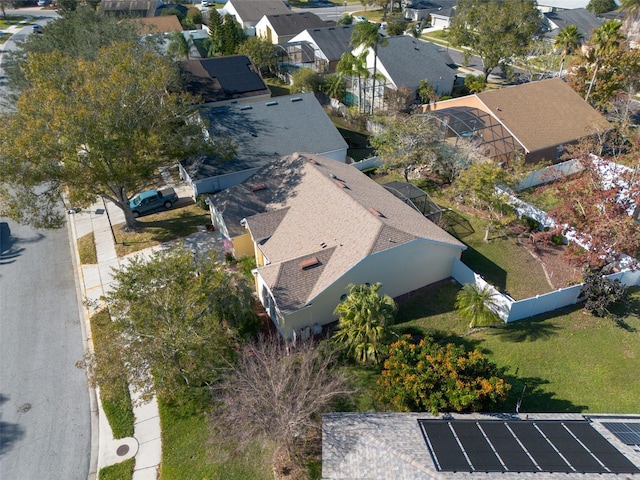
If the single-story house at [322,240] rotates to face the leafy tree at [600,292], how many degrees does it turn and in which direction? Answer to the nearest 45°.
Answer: approximately 135° to its left

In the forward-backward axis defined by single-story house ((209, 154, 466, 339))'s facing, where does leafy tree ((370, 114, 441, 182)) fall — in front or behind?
behind

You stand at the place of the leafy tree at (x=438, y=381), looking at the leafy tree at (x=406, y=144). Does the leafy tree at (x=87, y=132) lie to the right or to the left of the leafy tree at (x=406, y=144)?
left

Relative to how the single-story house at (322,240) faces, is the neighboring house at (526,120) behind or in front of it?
behind

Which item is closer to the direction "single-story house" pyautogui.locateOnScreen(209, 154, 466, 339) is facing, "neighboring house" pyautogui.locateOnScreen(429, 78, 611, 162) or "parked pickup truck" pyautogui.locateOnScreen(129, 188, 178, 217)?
the parked pickup truck

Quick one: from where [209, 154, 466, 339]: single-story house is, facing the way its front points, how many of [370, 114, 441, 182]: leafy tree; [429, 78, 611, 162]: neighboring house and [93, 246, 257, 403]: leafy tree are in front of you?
1

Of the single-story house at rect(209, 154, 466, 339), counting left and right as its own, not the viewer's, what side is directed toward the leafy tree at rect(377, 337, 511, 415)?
left

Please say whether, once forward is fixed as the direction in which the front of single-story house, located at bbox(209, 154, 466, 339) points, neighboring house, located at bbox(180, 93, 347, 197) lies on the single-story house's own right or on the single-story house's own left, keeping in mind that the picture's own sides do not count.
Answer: on the single-story house's own right

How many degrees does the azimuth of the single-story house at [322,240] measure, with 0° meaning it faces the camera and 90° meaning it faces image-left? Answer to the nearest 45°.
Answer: approximately 45°

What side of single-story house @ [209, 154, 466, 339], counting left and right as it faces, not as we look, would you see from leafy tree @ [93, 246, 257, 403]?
front

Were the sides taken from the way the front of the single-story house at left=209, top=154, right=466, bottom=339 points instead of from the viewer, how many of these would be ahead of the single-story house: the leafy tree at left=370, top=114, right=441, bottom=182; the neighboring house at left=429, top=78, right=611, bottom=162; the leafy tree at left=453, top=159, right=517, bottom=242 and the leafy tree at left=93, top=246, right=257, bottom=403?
1

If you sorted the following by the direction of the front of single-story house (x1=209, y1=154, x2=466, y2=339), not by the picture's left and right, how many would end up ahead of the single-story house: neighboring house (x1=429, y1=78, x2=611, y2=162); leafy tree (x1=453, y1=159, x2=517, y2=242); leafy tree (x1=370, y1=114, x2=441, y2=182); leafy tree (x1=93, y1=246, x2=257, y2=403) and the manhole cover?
2

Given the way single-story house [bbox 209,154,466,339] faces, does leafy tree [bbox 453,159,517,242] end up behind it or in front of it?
behind

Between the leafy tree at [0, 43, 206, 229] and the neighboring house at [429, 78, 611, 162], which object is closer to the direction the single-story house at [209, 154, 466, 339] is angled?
the leafy tree

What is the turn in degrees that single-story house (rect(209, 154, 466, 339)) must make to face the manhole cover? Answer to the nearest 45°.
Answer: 0° — it already faces it
